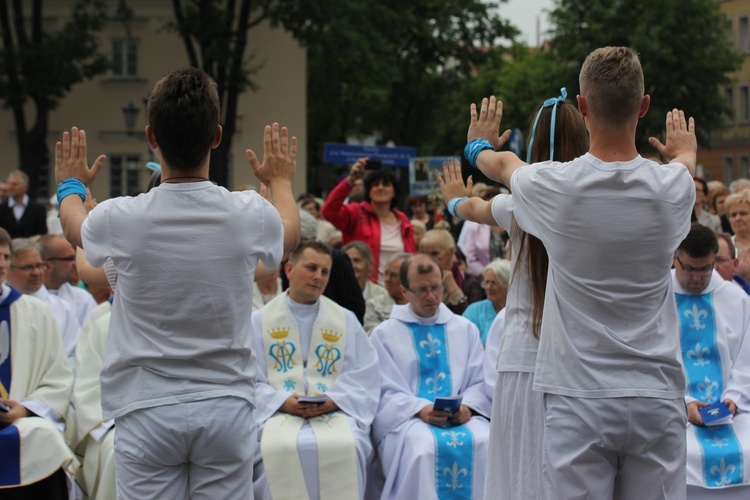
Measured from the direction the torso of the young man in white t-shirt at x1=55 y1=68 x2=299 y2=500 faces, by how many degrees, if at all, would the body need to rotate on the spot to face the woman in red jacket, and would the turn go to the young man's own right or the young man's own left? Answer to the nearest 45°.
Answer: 0° — they already face them

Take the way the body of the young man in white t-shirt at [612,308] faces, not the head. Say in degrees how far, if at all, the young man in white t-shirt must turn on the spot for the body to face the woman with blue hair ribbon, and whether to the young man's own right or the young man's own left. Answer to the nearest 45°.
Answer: approximately 45° to the young man's own left

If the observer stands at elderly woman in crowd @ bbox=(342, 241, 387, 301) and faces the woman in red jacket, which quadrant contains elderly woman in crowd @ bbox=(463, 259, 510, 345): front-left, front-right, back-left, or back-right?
back-right

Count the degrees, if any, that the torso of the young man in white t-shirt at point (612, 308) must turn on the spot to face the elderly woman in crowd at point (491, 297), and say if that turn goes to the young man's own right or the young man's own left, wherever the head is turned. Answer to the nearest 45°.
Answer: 0° — they already face them

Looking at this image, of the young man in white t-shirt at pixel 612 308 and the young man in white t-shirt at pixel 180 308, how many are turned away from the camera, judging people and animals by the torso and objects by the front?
2

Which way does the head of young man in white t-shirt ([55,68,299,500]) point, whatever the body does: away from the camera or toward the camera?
away from the camera

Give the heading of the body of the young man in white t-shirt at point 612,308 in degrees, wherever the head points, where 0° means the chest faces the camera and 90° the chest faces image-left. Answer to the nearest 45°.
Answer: approximately 180°

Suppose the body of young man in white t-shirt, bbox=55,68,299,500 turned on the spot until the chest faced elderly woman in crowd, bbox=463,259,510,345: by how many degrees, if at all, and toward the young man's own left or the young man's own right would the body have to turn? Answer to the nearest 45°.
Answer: approximately 45° to the young man's own right

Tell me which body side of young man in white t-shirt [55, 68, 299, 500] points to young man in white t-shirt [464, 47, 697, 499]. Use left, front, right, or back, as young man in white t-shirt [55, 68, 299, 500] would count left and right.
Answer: right

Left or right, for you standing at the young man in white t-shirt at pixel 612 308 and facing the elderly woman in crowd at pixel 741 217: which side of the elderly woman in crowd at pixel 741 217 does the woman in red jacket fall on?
left

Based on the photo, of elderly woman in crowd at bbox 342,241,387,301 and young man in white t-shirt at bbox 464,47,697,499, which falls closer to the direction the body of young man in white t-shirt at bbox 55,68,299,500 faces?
the elderly woman in crowd

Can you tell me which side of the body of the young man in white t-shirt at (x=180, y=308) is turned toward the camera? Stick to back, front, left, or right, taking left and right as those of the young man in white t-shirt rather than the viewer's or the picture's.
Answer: back
